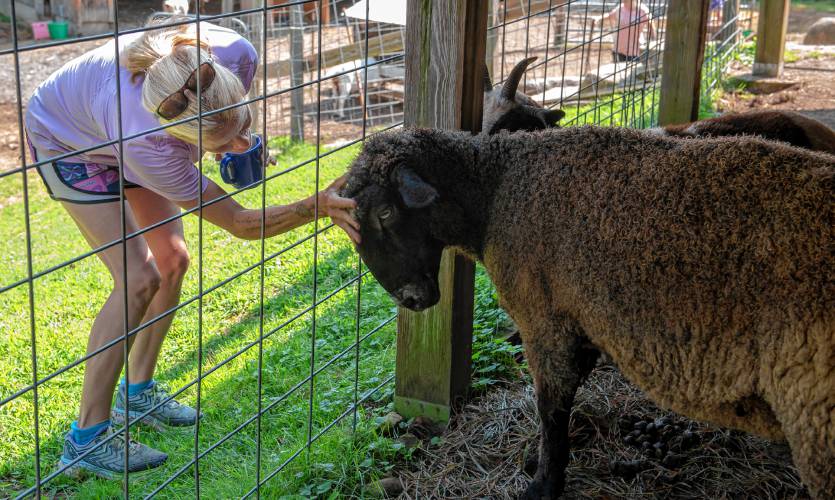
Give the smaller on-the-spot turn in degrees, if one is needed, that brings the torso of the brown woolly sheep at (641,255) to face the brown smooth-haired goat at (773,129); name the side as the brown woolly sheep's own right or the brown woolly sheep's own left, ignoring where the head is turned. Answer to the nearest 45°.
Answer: approximately 90° to the brown woolly sheep's own right

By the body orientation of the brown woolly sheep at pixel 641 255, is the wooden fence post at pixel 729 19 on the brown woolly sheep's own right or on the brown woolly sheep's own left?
on the brown woolly sheep's own right

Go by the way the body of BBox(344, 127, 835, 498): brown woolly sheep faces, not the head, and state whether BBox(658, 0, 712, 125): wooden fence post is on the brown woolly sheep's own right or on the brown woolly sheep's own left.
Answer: on the brown woolly sheep's own right

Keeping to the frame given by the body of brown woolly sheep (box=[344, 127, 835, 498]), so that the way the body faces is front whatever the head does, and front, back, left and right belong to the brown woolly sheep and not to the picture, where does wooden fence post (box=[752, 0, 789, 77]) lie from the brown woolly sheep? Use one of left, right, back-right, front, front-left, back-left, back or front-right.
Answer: right

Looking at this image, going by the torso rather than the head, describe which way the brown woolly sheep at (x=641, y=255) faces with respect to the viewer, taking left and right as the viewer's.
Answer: facing to the left of the viewer

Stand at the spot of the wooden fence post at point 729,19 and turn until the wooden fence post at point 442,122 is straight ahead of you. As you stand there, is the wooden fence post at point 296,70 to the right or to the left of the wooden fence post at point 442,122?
right
